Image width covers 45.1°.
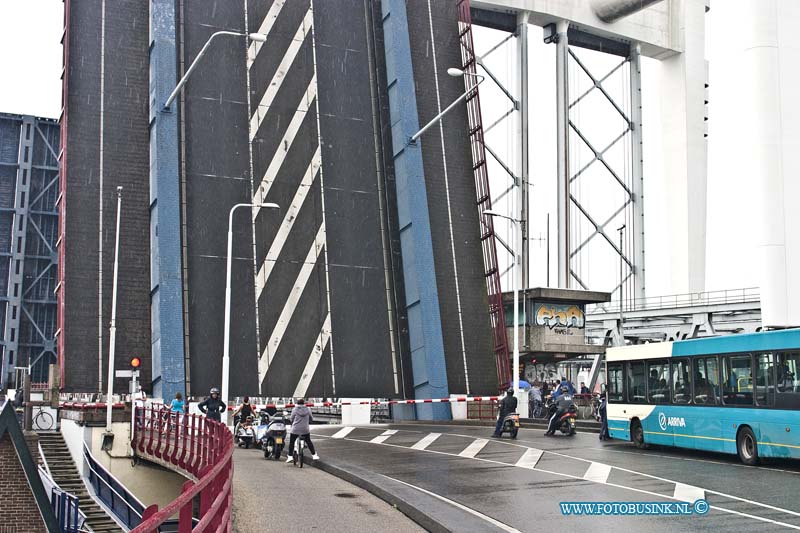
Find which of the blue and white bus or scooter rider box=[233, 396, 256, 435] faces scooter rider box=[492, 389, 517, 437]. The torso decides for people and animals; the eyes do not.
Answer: the blue and white bus

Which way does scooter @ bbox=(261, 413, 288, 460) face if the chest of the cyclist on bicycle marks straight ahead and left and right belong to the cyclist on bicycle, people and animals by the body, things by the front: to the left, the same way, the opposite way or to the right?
the same way

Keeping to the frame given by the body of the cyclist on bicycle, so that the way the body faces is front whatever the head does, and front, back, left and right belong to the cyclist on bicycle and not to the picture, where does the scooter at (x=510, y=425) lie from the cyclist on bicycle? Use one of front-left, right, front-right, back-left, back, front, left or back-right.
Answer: front-right

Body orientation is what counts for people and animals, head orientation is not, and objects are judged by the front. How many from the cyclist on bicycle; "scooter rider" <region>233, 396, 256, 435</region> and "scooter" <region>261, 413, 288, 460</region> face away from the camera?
3

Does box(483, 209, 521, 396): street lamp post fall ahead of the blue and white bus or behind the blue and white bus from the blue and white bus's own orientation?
ahead

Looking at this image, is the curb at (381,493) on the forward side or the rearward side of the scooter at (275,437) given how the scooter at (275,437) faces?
on the rearward side

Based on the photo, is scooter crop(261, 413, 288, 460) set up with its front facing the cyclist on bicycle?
no

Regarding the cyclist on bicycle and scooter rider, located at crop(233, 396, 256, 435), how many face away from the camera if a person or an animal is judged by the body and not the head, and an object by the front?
2

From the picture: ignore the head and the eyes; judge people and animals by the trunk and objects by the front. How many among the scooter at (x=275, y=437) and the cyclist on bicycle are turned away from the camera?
2

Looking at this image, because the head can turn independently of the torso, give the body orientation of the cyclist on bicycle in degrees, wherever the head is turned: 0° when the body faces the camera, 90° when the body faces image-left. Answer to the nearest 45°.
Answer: approximately 180°

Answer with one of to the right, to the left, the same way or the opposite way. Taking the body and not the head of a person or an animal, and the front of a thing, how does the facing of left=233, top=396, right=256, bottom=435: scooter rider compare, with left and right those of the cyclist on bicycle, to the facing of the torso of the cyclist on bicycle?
the same way

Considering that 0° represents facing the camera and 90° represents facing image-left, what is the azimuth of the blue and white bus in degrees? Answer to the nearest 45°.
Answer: approximately 135°

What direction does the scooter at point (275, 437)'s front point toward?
away from the camera

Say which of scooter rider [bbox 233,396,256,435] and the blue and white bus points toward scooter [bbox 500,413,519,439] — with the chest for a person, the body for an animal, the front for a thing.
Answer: the blue and white bus

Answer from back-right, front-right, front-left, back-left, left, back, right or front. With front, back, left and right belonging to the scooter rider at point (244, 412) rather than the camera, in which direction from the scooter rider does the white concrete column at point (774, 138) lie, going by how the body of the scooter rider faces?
right

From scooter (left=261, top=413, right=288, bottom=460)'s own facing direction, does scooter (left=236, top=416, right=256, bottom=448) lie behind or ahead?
ahead

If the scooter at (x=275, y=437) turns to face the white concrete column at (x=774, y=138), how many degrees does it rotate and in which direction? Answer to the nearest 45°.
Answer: approximately 90° to its right
